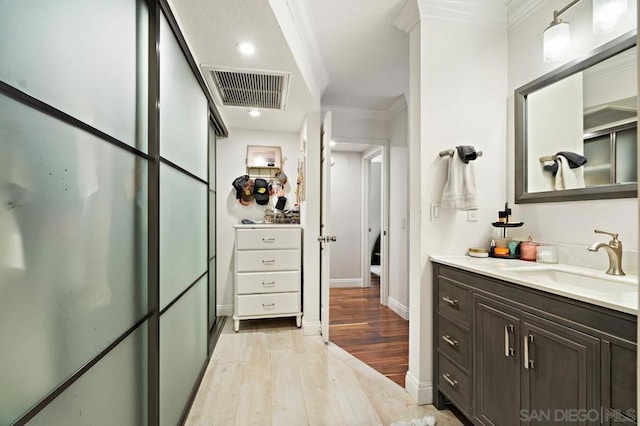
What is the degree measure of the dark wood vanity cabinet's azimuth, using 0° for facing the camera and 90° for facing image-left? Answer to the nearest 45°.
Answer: approximately 45°

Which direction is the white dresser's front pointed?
toward the camera

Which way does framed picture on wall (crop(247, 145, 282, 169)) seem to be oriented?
toward the camera

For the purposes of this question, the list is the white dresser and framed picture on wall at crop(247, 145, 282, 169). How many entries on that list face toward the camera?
2

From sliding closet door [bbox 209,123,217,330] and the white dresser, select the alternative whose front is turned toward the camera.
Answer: the white dresser

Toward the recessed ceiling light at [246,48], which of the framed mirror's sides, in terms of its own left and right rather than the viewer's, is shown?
front

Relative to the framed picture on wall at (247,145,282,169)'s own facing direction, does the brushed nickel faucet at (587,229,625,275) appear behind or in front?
in front

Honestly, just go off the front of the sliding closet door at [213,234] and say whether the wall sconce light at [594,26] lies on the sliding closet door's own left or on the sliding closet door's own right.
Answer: on the sliding closet door's own right

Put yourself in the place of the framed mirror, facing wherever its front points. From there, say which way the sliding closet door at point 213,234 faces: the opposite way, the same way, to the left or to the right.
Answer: the opposite way

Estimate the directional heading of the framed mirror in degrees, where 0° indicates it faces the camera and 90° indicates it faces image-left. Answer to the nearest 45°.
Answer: approximately 45°

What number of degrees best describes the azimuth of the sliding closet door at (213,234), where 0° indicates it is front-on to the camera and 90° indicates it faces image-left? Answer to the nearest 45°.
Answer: approximately 270°

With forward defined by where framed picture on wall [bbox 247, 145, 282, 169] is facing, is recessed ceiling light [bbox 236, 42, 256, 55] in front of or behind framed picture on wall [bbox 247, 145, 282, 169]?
in front
